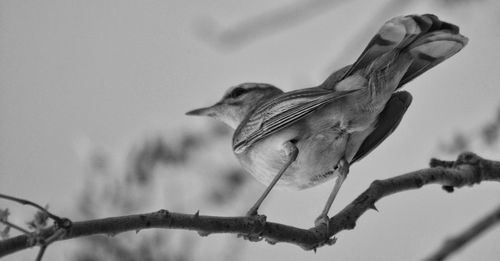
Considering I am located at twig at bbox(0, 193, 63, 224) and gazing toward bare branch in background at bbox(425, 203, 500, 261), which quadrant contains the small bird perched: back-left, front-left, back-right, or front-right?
front-right

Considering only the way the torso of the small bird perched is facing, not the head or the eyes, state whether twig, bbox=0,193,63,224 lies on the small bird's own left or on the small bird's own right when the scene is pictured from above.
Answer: on the small bird's own left

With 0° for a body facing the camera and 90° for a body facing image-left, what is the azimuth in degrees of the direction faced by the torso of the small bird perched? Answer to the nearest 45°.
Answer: approximately 135°
